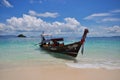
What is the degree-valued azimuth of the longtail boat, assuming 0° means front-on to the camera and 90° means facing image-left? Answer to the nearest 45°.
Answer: approximately 315°
